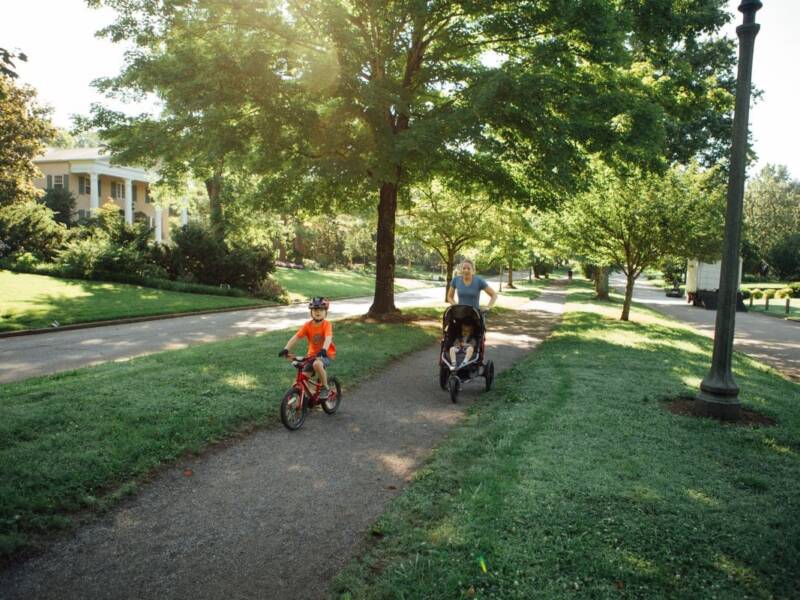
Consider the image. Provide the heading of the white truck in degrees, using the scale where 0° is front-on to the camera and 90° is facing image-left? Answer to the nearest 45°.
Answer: approximately 180°

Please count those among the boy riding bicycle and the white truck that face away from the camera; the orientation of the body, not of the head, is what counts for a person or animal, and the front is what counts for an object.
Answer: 1

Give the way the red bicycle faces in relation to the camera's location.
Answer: facing the viewer and to the left of the viewer

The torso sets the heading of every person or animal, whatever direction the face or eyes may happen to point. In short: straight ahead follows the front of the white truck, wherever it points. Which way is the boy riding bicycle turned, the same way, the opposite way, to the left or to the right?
the opposite way

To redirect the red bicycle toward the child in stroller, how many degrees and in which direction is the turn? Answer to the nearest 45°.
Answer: approximately 180°

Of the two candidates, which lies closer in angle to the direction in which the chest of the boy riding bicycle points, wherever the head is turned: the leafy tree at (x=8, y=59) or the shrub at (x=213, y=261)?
the leafy tree

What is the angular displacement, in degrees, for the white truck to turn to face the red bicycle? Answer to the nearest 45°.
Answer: approximately 180°

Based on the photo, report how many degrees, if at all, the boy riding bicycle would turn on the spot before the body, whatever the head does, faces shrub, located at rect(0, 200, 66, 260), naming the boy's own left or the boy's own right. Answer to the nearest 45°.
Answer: approximately 90° to the boy's own right

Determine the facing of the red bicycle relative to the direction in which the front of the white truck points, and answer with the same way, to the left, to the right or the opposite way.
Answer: the opposite way

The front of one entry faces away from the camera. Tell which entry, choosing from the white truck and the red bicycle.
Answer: the white truck

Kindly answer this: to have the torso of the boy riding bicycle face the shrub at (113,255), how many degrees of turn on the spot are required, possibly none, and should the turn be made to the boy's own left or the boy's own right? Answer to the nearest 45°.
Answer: approximately 90° to the boy's own right

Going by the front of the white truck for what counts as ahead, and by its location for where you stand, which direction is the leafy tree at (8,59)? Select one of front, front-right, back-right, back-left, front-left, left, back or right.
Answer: back

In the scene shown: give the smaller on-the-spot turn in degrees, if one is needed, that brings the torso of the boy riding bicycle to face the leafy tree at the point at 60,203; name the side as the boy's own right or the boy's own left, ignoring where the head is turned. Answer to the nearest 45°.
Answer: approximately 90° to the boy's own right
